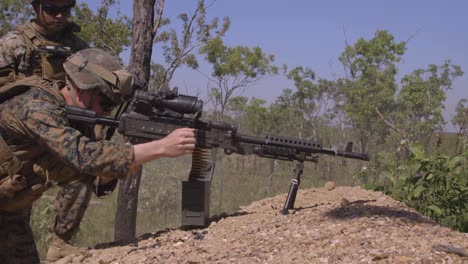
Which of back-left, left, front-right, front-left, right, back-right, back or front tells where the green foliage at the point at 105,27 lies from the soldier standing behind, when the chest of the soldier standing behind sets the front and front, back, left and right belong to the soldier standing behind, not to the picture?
back-left

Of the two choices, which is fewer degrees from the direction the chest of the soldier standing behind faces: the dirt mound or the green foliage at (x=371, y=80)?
the dirt mound

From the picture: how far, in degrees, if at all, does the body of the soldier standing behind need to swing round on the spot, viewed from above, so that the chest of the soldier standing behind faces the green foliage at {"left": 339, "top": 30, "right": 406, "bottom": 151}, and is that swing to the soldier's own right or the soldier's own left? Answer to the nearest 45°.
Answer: approximately 90° to the soldier's own left

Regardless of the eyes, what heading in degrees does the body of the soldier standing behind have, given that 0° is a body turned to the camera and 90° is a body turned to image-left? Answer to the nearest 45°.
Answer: approximately 315°

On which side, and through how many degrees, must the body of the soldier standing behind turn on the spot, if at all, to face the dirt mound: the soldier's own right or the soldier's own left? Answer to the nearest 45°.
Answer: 0° — they already face it
